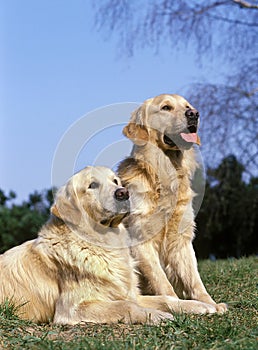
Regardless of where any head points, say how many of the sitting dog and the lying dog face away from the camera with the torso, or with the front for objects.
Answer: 0

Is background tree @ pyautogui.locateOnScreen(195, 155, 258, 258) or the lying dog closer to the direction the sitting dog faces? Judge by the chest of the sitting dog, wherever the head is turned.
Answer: the lying dog

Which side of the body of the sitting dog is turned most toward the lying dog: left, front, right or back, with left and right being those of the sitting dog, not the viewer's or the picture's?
right

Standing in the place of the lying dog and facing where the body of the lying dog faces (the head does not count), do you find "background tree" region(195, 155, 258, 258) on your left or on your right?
on your left

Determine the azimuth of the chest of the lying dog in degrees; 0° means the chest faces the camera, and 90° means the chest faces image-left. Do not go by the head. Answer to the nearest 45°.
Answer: approximately 315°

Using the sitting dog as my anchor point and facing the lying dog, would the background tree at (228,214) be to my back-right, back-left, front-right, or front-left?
back-right

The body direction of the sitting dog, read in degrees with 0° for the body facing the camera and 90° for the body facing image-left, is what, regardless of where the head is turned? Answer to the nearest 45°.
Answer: approximately 315°

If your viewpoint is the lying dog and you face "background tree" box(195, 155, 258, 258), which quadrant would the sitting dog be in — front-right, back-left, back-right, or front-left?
front-right

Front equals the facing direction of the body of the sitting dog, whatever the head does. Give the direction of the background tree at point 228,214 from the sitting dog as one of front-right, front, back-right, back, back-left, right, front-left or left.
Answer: back-left

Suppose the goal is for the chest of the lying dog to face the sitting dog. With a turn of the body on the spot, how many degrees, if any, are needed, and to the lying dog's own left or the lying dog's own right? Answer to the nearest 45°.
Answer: approximately 90° to the lying dog's own left
